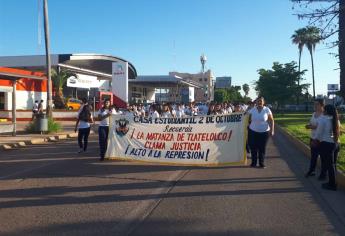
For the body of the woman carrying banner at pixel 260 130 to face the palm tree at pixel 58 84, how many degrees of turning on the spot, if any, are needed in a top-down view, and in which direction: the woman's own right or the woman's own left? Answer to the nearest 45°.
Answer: approximately 135° to the woman's own right

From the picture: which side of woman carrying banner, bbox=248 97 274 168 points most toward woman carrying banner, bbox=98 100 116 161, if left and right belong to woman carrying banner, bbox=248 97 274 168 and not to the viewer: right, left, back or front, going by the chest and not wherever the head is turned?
right

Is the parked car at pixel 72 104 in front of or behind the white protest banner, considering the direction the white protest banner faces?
behind

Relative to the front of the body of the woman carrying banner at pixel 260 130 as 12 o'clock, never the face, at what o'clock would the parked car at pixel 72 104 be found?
The parked car is roughly at 5 o'clock from the woman carrying banner.

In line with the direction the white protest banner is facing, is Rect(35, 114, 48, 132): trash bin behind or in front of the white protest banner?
behind

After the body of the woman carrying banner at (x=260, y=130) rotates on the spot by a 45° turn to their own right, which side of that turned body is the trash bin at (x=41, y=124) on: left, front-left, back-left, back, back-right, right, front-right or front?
right

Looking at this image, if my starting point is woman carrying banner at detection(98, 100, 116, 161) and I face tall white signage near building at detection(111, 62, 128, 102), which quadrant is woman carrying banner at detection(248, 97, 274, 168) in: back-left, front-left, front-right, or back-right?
back-right

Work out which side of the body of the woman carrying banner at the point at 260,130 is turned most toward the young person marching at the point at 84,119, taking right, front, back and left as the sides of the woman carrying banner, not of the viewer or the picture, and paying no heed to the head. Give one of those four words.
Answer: right

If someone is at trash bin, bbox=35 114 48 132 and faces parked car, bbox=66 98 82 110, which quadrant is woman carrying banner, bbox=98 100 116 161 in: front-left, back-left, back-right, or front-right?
back-right

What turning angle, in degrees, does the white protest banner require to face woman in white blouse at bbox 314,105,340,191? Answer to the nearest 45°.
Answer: approximately 45° to its left

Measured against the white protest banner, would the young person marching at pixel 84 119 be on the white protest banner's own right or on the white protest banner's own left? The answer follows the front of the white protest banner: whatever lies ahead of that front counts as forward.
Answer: on the white protest banner's own right
